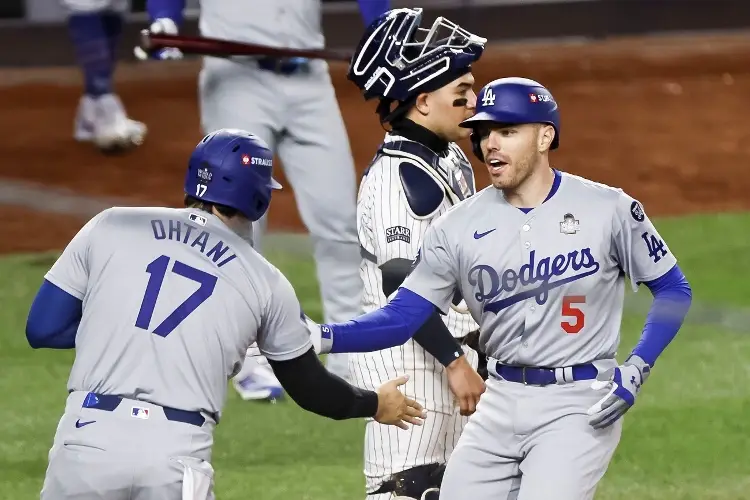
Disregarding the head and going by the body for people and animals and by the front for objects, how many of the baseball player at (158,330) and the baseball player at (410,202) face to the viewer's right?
1

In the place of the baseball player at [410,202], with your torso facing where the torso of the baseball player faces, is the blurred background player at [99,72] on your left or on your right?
on your left

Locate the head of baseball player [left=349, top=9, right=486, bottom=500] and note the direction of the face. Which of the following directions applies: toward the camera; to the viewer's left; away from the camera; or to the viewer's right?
to the viewer's right

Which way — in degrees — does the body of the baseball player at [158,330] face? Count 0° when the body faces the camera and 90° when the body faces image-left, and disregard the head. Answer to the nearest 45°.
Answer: approximately 180°

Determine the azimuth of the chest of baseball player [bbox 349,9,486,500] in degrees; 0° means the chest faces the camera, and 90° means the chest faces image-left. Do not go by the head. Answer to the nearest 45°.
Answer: approximately 270°

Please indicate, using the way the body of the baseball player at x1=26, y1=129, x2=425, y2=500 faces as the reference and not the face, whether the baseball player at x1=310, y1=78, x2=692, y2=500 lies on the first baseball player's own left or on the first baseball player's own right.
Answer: on the first baseball player's own right

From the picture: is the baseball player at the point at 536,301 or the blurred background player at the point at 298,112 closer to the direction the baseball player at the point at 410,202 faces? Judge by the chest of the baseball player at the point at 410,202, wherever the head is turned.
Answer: the baseball player

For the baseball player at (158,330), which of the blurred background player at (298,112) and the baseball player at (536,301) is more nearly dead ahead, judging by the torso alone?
the blurred background player

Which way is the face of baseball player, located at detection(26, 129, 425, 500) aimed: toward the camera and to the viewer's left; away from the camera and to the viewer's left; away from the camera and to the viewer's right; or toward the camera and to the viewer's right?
away from the camera and to the viewer's right
